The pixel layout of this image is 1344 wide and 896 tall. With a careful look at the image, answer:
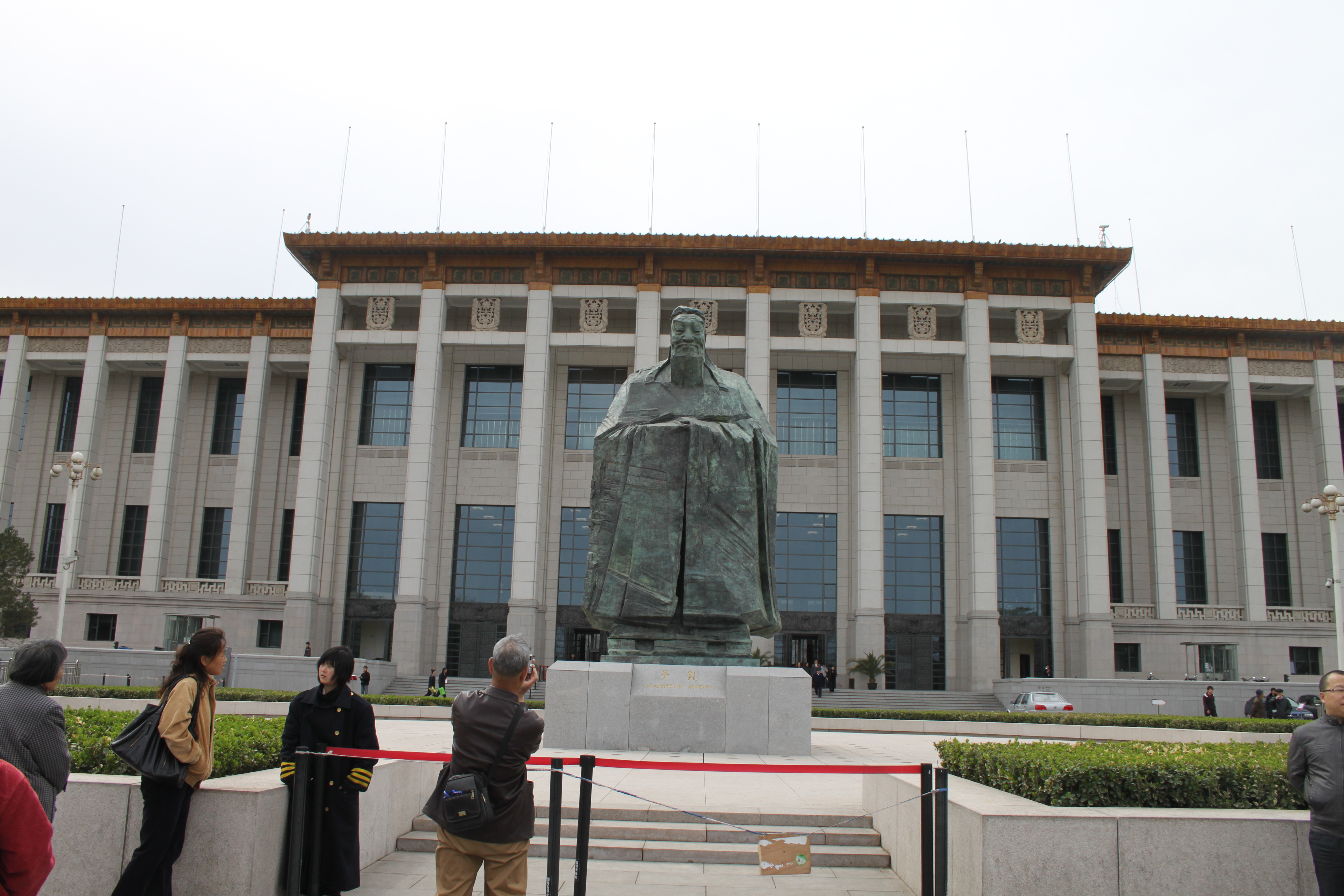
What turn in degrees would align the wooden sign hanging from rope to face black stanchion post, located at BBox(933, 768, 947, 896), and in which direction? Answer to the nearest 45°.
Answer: approximately 135° to its left

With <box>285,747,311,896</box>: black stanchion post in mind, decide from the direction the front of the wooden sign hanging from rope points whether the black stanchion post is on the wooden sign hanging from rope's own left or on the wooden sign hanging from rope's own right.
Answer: on the wooden sign hanging from rope's own right

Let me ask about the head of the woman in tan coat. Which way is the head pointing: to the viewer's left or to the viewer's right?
to the viewer's right

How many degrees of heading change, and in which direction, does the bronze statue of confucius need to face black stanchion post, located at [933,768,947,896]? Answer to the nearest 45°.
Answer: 0° — it already faces it

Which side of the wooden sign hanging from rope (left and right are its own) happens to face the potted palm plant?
back

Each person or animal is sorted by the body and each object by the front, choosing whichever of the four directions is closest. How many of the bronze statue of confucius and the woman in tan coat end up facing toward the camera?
1

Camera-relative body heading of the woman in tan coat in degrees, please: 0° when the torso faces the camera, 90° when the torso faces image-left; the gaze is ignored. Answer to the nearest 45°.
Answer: approximately 270°

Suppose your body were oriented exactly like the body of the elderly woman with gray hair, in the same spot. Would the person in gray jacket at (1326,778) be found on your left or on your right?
on your right

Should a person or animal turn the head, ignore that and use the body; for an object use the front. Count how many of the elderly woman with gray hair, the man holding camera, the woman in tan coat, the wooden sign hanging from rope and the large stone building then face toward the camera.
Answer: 2
